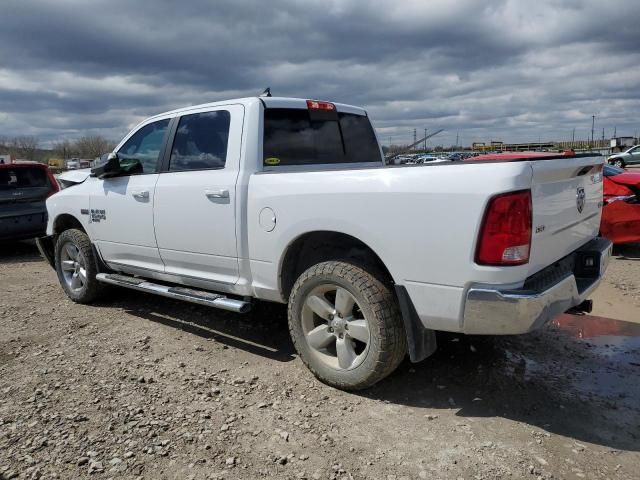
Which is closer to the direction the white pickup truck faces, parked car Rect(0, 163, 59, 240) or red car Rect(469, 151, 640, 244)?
the parked car

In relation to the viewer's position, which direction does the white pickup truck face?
facing away from the viewer and to the left of the viewer

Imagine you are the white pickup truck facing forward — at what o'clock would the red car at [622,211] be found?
The red car is roughly at 3 o'clock from the white pickup truck.

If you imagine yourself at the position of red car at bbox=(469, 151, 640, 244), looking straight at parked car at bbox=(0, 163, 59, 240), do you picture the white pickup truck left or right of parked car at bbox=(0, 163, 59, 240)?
left

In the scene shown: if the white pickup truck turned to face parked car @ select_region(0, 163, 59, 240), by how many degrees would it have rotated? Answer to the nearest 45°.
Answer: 0° — it already faces it

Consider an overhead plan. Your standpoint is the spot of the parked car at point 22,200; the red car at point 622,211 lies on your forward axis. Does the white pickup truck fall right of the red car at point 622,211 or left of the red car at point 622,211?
right
